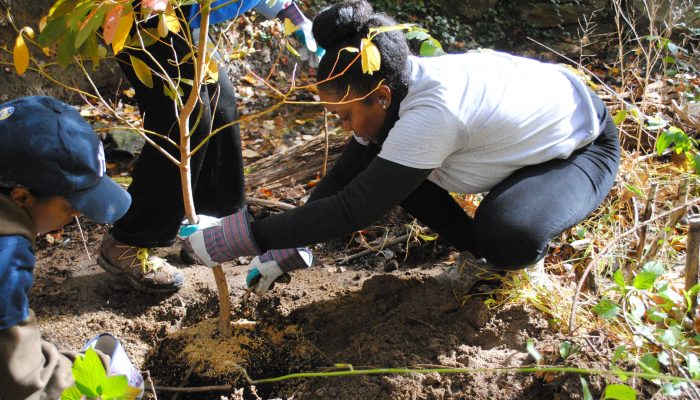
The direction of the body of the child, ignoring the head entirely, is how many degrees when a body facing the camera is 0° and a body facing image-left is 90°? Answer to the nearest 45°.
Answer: approximately 270°

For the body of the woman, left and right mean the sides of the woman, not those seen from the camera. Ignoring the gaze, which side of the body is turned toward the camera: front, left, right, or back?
left

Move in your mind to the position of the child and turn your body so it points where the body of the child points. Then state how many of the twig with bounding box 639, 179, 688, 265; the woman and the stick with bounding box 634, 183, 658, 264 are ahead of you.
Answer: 3

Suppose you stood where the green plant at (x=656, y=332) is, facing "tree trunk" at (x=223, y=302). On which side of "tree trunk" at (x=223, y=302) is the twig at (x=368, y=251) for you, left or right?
right

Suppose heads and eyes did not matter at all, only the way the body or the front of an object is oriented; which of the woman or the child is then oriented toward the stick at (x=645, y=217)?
the child

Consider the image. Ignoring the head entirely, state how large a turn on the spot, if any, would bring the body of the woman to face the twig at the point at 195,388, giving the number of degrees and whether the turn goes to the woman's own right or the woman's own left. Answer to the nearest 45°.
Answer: approximately 45° to the woman's own left

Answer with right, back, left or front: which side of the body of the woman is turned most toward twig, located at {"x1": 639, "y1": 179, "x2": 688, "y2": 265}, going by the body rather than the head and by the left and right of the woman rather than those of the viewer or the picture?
back

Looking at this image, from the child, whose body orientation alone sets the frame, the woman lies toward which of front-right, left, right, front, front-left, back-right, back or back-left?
front

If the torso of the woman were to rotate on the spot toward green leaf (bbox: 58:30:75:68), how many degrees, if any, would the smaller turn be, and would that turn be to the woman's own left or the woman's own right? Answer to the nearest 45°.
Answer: approximately 45° to the woman's own left

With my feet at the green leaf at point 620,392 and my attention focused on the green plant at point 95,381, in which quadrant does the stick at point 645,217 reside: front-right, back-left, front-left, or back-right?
back-right

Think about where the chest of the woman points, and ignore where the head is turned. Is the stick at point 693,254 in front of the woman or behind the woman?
behind

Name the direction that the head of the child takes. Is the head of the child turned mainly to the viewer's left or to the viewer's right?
to the viewer's right

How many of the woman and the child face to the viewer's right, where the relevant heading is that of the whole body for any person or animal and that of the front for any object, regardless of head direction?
1
